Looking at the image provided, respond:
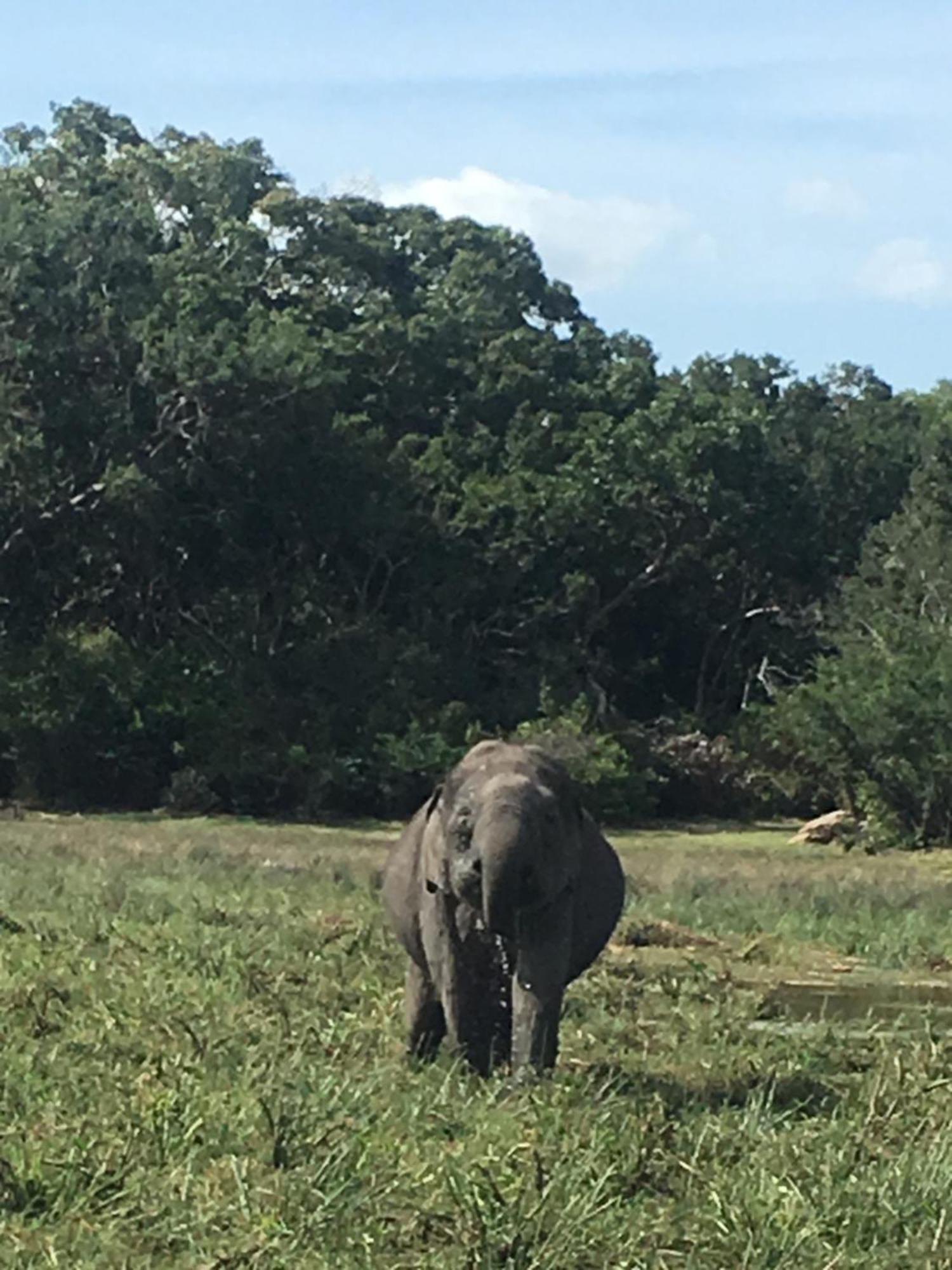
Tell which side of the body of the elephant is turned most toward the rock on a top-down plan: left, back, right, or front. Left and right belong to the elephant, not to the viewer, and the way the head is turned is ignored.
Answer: back

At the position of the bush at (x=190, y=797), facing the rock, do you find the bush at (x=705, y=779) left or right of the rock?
left

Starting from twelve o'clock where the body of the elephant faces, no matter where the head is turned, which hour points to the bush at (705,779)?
The bush is roughly at 6 o'clock from the elephant.

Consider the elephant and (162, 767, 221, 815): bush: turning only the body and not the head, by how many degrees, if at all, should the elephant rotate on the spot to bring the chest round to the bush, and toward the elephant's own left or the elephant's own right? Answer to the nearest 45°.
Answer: approximately 180°

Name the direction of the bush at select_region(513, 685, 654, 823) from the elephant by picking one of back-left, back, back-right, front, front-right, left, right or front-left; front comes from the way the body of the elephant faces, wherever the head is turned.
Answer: back

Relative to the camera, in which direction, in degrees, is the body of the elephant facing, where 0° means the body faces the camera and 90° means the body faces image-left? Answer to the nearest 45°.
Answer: approximately 0°
